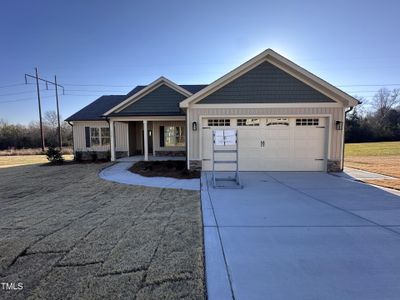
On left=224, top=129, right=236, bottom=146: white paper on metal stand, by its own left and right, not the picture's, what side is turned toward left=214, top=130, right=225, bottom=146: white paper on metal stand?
right

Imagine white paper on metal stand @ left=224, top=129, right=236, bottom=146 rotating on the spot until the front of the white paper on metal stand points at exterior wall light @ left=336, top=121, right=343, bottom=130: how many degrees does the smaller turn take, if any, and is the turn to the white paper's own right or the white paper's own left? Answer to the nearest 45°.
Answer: approximately 135° to the white paper's own left

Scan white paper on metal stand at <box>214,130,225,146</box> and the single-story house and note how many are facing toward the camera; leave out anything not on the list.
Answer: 2

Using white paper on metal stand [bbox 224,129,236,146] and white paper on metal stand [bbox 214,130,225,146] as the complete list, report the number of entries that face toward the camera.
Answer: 2

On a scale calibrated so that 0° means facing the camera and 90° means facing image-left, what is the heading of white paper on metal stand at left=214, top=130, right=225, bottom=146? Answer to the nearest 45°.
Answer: approximately 0°

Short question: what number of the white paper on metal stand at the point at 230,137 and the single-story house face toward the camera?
2

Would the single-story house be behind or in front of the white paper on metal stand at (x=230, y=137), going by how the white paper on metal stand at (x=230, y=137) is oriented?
behind

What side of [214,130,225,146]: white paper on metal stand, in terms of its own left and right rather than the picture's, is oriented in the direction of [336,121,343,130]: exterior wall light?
left
